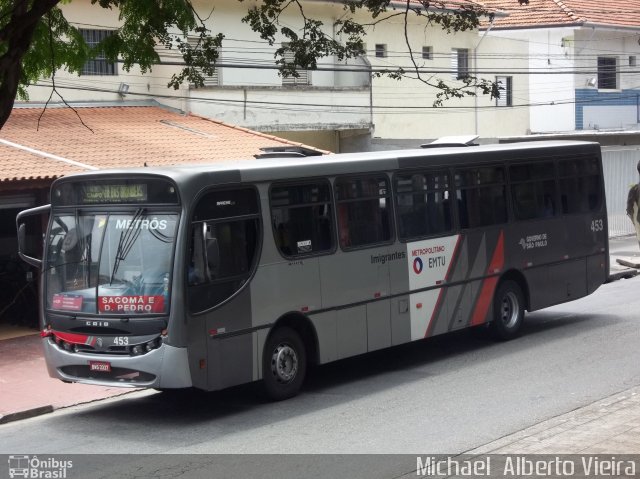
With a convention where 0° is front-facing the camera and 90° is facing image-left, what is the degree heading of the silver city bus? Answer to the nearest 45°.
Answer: approximately 45°

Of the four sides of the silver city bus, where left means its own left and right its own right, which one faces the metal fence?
back
